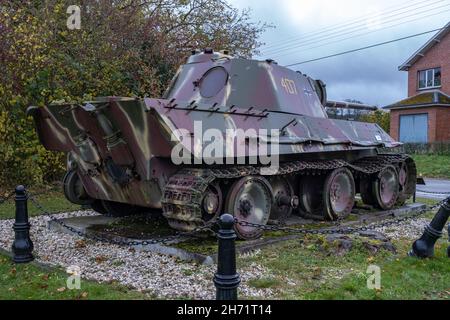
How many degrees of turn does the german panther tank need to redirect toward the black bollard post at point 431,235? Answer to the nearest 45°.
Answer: approximately 45° to its right

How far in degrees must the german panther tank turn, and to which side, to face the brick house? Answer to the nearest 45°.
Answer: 0° — it already faces it

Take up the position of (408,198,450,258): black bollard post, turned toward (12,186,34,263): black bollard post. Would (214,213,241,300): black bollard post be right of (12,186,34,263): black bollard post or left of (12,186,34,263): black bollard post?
left

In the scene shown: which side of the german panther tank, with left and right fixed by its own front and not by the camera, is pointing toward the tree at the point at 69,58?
left

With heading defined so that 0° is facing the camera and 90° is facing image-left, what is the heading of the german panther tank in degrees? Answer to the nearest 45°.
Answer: approximately 225°

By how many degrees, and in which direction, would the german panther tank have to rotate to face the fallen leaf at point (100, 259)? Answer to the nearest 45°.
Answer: approximately 180°

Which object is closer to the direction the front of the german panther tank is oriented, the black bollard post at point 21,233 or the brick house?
the brick house

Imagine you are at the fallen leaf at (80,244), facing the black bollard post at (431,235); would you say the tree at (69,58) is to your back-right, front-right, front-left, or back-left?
back-left
